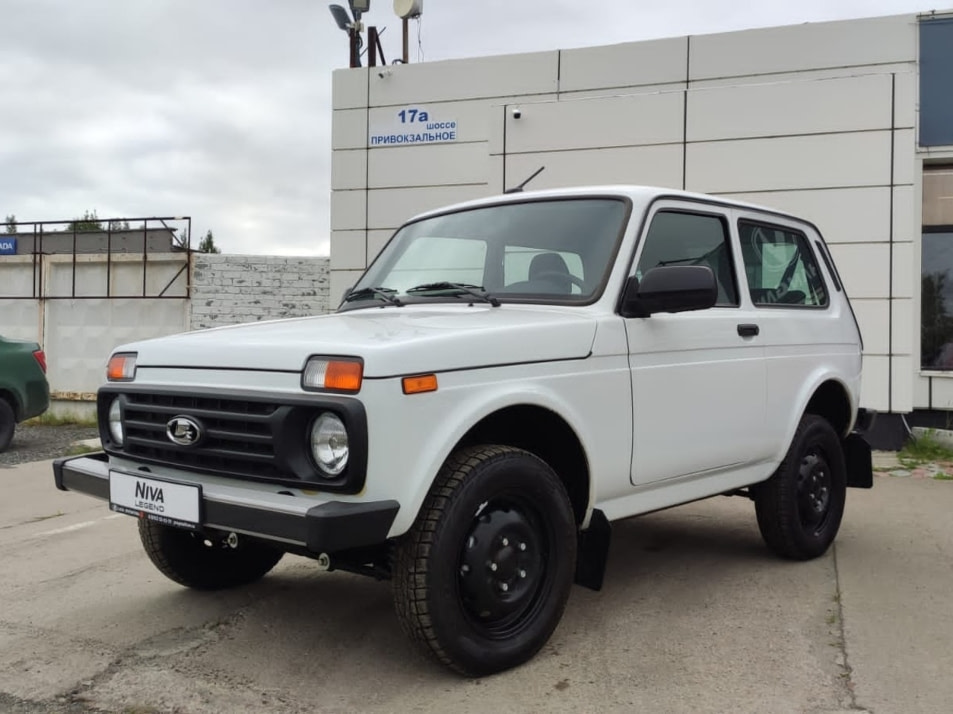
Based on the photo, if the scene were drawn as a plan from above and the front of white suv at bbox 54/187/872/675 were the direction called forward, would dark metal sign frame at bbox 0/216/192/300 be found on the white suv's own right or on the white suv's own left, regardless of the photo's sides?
on the white suv's own right

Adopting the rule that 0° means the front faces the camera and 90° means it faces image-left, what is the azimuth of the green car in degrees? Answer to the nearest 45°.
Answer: approximately 90°

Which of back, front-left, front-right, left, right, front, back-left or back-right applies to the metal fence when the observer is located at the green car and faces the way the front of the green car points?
right

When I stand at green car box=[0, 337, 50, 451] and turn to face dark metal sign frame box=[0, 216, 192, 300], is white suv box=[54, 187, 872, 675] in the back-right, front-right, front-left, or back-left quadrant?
back-right

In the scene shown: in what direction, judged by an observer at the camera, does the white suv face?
facing the viewer and to the left of the viewer

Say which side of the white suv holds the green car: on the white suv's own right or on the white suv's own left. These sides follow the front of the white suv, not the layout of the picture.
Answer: on the white suv's own right
